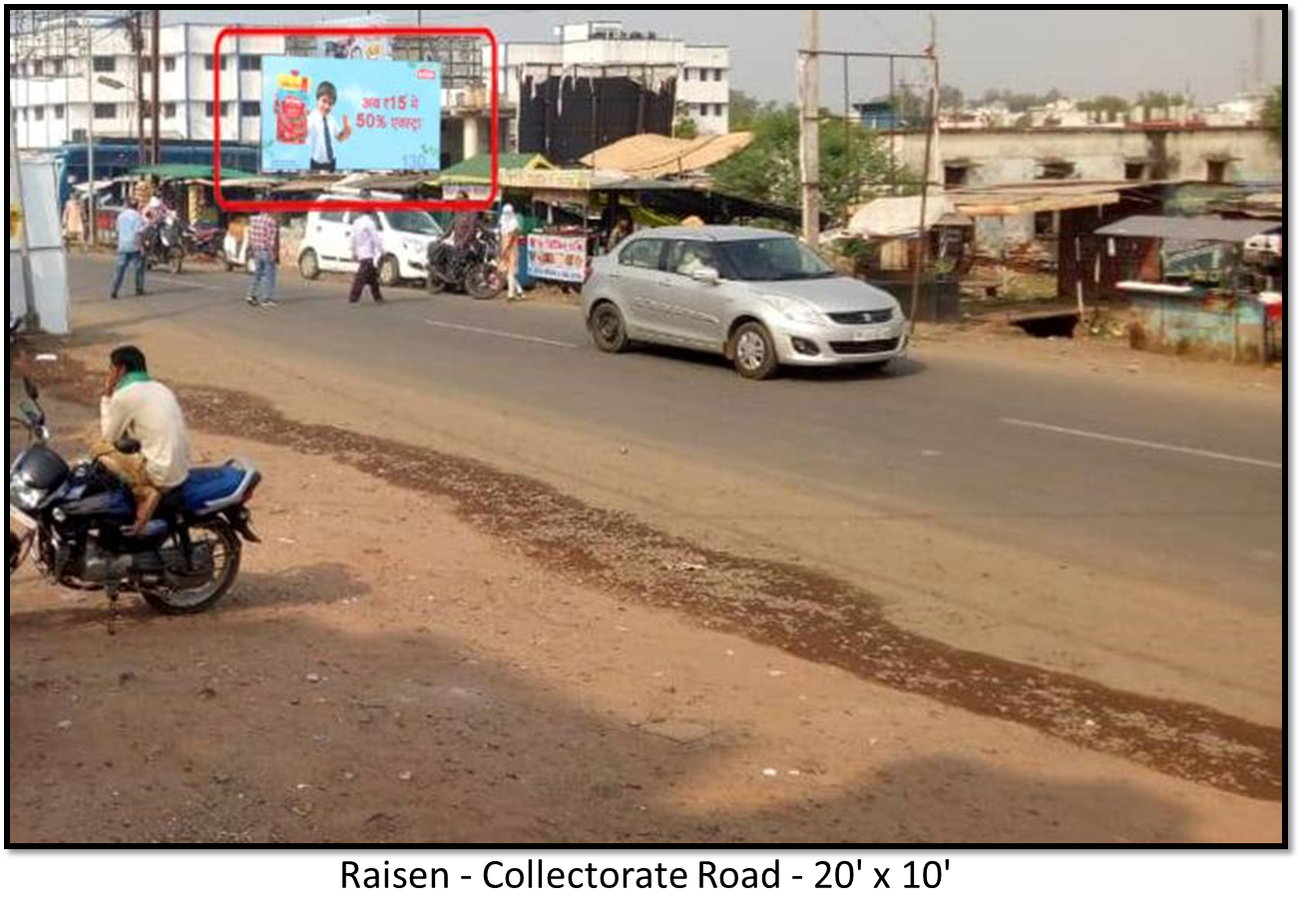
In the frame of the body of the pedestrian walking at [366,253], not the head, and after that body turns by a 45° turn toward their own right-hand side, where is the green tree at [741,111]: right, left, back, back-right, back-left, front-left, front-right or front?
right

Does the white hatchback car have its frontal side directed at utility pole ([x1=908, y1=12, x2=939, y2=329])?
yes
